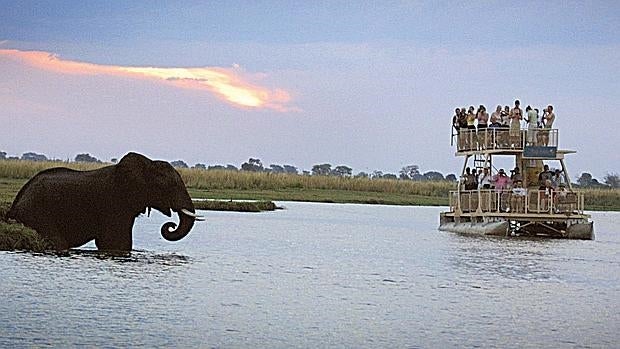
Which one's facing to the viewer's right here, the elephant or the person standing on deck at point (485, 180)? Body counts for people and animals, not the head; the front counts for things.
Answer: the elephant

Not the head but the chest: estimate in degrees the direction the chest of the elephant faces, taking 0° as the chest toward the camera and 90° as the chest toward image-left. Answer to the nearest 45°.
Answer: approximately 270°

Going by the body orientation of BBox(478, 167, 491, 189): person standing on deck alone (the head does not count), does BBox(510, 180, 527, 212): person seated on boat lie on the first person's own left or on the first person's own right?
on the first person's own left

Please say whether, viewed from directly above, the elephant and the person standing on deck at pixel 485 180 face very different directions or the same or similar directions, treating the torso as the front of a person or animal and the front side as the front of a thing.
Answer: very different directions
